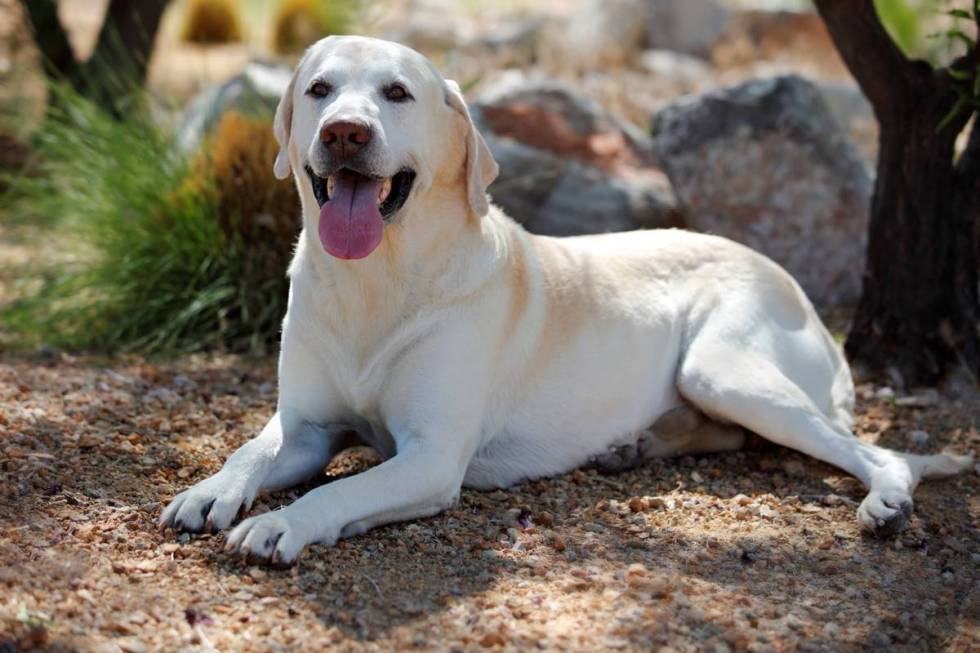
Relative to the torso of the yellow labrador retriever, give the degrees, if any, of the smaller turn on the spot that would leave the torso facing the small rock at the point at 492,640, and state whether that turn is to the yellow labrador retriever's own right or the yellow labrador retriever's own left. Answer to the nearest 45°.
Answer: approximately 45° to the yellow labrador retriever's own left

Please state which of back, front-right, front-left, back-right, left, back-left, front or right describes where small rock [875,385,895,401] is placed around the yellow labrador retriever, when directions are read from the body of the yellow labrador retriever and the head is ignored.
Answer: back

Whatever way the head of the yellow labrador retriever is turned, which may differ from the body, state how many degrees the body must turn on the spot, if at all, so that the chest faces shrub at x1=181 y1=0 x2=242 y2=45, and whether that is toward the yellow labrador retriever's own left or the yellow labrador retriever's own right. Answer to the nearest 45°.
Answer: approximately 135° to the yellow labrador retriever's own right

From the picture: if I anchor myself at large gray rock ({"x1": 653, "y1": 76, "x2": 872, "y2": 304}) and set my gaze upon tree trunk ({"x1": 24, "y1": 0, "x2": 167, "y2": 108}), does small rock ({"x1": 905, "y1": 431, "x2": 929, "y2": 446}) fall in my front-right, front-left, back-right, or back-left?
back-left

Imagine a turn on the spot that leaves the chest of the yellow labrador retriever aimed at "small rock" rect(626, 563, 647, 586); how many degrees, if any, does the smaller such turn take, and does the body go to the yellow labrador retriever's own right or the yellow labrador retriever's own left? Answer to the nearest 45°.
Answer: approximately 90° to the yellow labrador retriever's own left

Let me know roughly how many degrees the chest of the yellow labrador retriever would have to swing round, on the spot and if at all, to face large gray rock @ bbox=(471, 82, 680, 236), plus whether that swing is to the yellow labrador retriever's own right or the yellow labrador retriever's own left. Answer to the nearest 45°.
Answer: approximately 135° to the yellow labrador retriever's own right

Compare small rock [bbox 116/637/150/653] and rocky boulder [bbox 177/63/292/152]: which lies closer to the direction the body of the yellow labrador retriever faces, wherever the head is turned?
the small rock

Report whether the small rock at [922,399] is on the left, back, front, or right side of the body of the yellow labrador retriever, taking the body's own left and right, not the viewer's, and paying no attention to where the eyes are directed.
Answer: back

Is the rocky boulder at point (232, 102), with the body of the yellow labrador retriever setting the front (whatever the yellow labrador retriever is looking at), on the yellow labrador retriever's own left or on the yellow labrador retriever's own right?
on the yellow labrador retriever's own right

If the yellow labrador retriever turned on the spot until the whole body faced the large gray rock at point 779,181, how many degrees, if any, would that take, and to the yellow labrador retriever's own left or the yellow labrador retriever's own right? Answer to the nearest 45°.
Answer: approximately 180°

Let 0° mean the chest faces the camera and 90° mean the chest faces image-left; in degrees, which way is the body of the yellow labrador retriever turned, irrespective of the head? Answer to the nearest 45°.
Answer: approximately 45°

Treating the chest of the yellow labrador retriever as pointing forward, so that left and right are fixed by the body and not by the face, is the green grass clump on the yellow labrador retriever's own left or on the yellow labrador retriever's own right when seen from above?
on the yellow labrador retriever's own right

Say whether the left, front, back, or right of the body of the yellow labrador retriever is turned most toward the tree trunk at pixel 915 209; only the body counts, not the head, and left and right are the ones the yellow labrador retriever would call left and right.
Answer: back

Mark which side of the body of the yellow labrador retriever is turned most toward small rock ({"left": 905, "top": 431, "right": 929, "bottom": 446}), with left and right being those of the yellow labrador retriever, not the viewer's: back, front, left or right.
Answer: back
